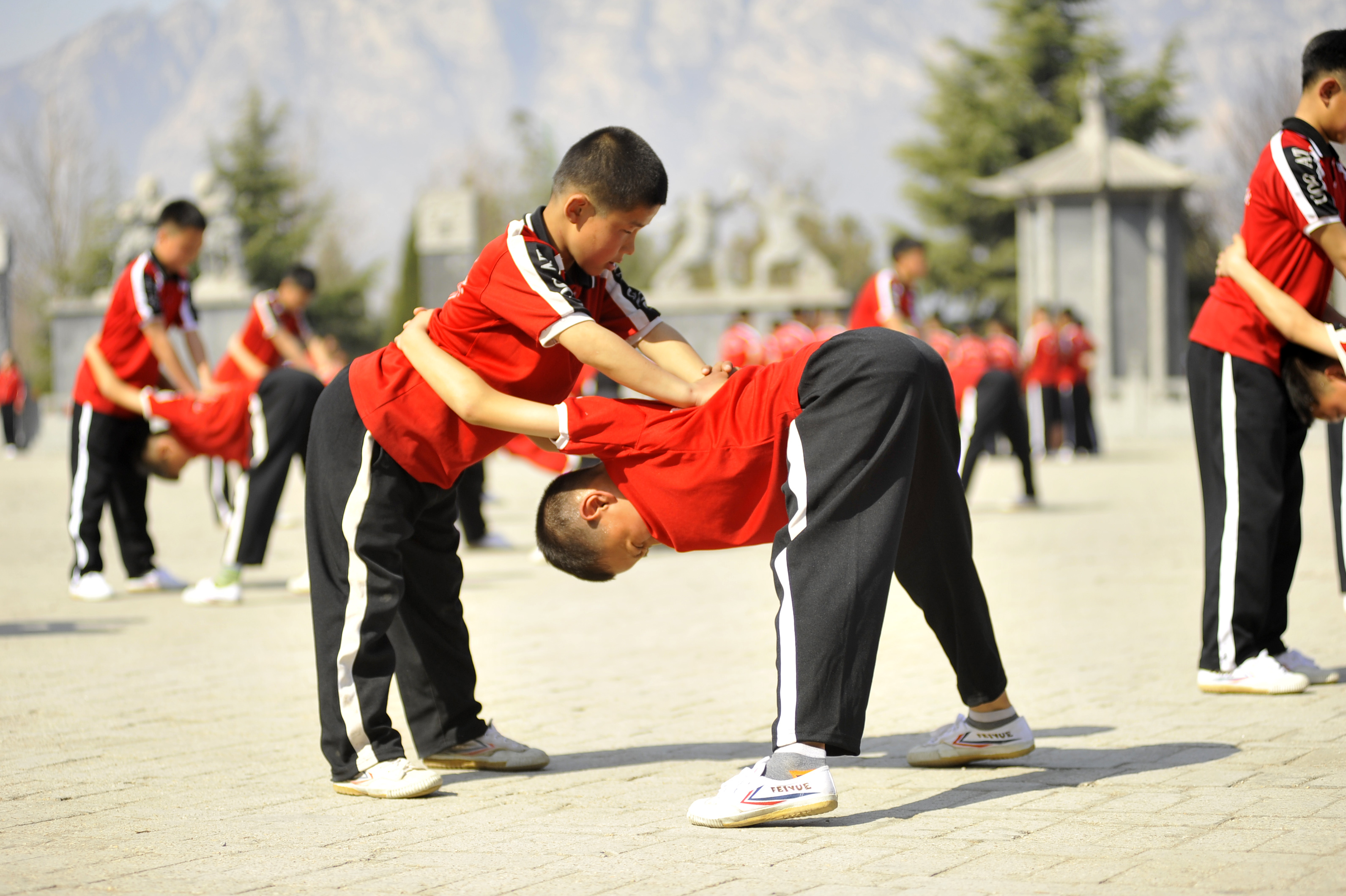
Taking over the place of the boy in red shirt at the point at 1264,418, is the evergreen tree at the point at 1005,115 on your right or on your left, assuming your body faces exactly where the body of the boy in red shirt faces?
on your left

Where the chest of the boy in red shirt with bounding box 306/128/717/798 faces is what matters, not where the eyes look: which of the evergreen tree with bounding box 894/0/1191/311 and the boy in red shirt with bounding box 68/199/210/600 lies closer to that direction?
the evergreen tree

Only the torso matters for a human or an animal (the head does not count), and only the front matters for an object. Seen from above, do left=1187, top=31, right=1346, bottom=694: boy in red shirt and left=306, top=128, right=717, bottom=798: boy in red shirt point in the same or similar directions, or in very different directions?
same or similar directions

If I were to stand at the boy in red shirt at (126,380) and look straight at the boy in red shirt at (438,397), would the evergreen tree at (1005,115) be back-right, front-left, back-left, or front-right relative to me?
back-left

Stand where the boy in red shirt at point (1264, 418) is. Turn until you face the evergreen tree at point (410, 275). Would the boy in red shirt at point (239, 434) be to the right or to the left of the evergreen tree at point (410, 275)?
left

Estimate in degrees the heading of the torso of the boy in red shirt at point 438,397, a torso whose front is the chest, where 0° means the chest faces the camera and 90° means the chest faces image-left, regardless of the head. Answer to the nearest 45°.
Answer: approximately 270°

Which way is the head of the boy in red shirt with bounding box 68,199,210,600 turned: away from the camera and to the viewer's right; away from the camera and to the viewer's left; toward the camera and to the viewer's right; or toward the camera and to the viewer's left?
toward the camera and to the viewer's right
